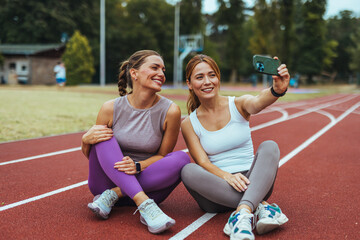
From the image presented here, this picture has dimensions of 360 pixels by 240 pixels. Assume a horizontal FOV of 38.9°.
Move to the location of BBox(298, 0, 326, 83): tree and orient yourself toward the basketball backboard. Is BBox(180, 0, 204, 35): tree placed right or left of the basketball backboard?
right

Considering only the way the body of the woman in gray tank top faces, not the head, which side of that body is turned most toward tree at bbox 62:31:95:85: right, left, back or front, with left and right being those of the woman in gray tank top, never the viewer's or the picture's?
back

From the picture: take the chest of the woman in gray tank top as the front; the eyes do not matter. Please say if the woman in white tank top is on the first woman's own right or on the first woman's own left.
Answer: on the first woman's own left

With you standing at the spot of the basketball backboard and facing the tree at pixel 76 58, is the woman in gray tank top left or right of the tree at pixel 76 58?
left

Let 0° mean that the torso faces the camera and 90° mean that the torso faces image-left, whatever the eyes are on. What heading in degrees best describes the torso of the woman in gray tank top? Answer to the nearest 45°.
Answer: approximately 0°

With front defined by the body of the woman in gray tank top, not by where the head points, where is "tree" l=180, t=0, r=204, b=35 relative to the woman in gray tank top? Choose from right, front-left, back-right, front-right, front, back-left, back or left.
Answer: back

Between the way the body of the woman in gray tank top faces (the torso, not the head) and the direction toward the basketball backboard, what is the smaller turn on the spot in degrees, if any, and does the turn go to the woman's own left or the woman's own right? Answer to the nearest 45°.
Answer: approximately 180°

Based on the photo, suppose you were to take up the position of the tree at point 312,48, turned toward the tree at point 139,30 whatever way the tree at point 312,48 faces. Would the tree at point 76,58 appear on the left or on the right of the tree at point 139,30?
left

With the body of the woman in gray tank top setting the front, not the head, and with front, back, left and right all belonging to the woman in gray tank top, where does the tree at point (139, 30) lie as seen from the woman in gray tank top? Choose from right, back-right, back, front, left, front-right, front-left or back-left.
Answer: back

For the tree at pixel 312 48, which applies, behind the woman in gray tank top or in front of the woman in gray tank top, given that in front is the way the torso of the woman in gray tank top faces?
behind
